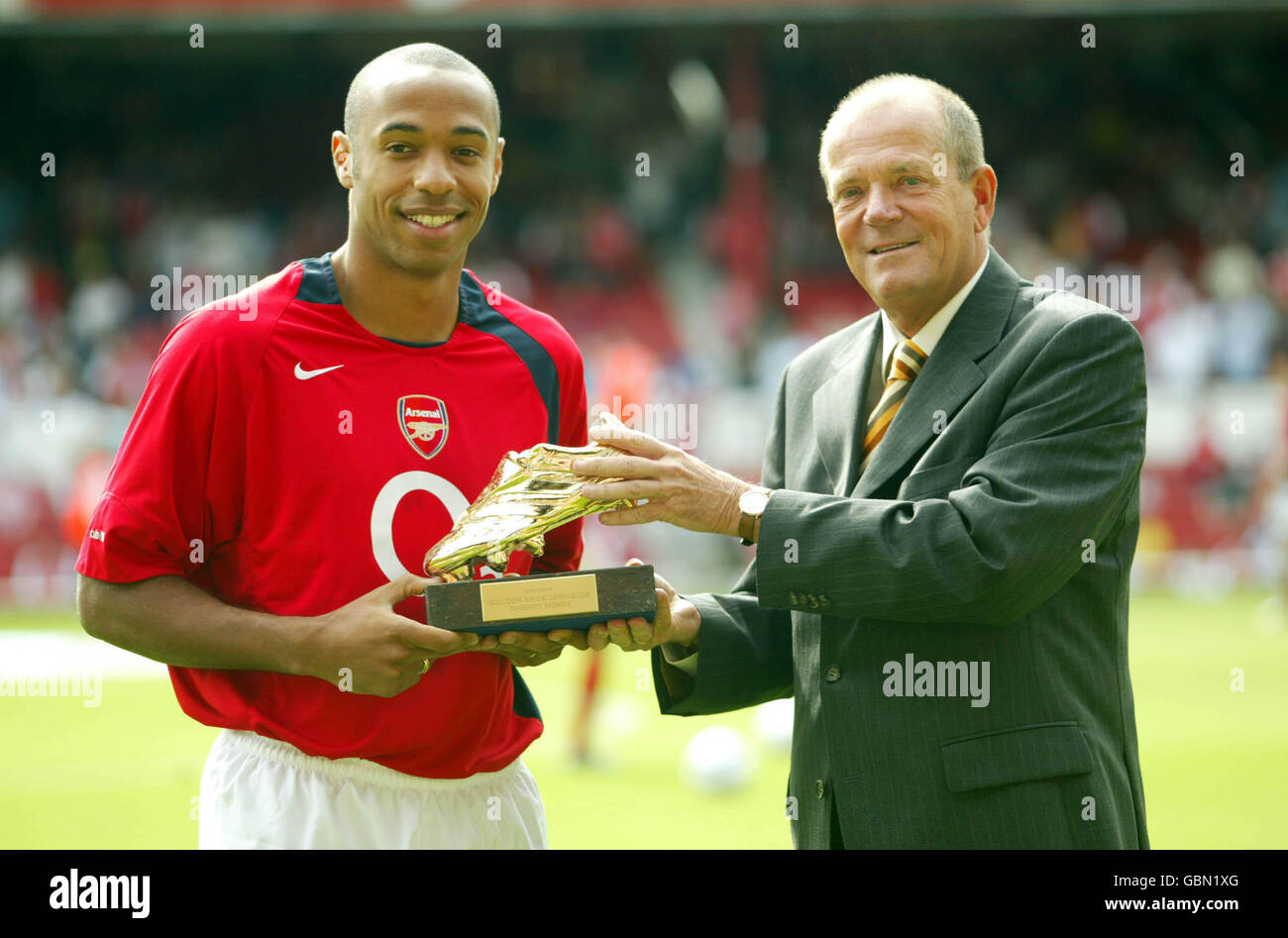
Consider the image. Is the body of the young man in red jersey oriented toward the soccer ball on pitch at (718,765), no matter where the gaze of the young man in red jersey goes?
no

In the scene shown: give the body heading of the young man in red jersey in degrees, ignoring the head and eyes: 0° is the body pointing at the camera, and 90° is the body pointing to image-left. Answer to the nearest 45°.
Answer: approximately 315°

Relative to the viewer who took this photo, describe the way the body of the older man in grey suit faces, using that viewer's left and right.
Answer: facing the viewer and to the left of the viewer

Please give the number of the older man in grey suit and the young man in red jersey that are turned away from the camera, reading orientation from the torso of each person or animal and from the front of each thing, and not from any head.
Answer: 0

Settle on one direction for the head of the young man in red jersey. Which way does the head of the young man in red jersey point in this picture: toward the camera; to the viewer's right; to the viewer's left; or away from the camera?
toward the camera
